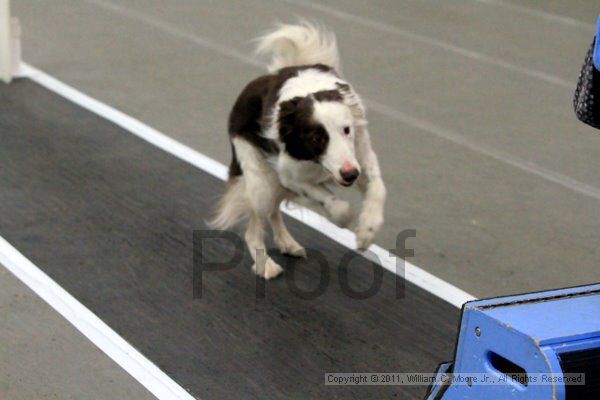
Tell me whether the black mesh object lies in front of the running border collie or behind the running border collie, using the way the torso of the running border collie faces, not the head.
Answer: in front

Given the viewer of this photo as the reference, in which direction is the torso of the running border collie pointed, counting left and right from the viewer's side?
facing the viewer and to the right of the viewer

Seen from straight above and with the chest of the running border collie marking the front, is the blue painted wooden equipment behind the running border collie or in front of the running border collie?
in front

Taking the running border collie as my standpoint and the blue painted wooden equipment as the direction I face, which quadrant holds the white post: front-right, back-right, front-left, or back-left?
back-right

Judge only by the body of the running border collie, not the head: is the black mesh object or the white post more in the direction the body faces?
the black mesh object

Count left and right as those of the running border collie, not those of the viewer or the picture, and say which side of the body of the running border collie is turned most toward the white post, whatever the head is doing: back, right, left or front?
back

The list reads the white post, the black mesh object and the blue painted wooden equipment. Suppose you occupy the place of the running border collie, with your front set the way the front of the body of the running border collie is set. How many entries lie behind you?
1
